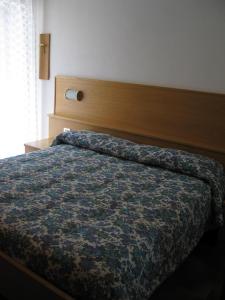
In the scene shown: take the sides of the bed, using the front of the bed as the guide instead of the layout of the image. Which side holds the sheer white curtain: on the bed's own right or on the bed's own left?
on the bed's own right

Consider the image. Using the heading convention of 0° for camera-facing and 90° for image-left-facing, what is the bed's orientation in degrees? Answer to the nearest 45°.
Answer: approximately 45°

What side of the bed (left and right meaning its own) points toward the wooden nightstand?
right
